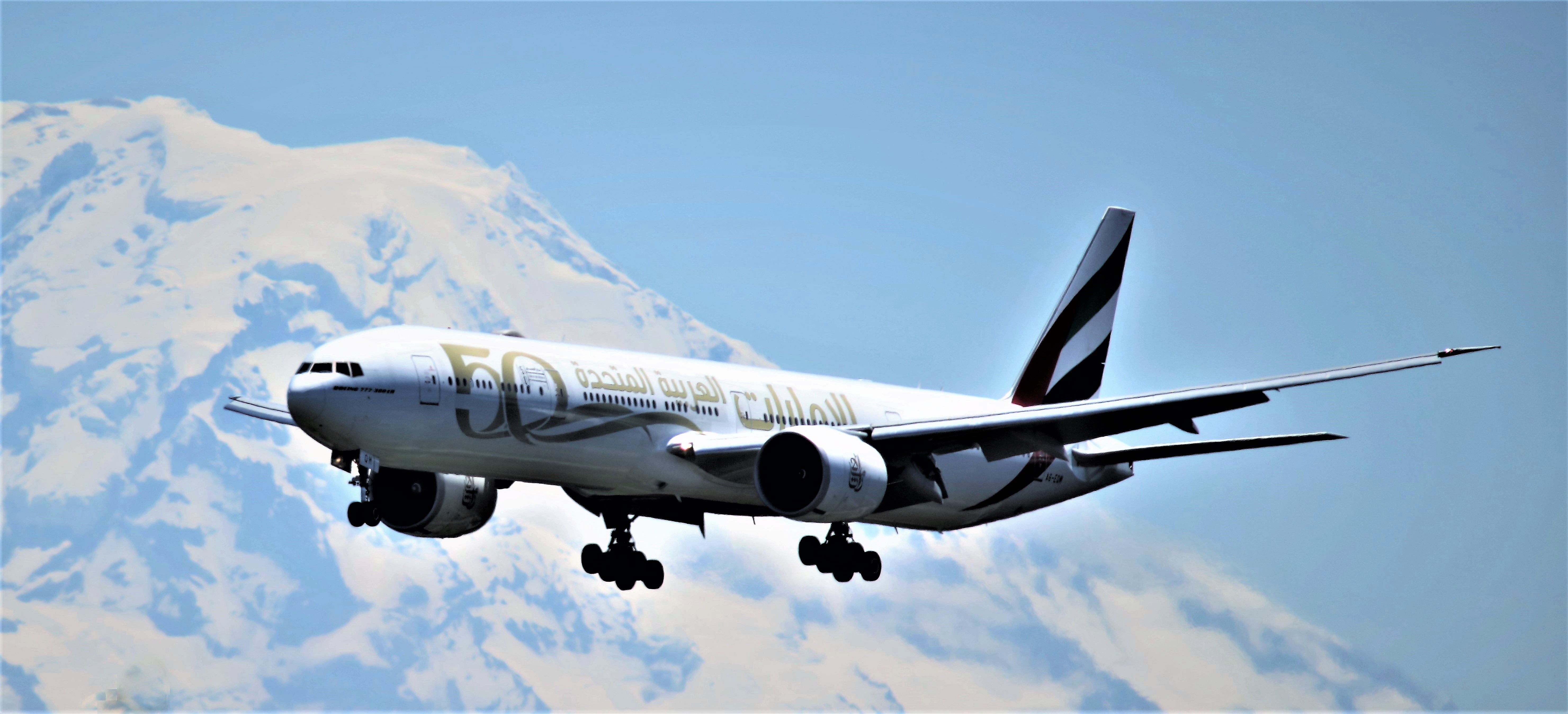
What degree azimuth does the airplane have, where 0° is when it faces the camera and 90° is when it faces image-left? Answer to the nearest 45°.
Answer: approximately 45°
